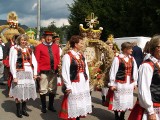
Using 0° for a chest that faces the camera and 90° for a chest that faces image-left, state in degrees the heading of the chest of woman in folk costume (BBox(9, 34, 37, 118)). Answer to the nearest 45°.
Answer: approximately 315°

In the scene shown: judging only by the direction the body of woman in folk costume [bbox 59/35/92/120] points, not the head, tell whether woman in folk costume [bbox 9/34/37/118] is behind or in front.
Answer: behind

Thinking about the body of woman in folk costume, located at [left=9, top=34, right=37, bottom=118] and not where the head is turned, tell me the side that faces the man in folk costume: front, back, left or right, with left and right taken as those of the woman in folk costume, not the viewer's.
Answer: left

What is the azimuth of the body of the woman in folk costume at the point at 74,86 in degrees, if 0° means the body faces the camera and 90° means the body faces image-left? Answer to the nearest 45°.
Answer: approximately 315°

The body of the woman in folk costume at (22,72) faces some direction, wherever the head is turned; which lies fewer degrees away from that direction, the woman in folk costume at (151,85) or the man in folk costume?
the woman in folk costume
